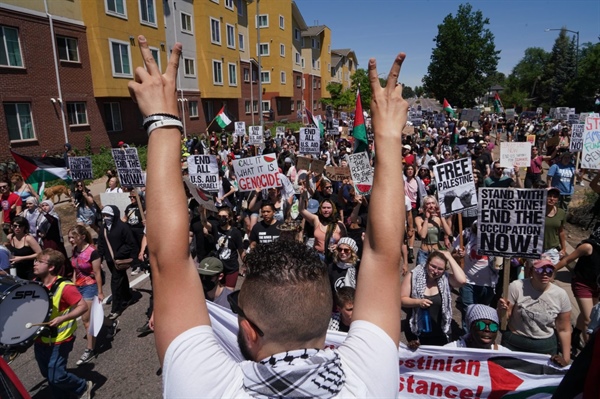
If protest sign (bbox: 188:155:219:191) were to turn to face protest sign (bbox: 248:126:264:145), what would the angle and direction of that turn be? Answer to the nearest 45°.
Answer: approximately 180°

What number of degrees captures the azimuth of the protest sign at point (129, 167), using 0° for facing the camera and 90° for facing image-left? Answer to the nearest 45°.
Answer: approximately 0°

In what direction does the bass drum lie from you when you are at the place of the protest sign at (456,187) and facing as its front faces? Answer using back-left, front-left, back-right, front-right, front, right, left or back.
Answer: front-right

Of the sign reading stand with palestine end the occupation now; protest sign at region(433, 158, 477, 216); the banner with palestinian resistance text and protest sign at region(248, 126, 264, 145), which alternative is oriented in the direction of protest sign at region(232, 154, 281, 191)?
protest sign at region(248, 126, 264, 145)

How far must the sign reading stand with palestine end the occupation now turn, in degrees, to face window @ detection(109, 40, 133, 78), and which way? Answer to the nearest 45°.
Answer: approximately 135° to its right

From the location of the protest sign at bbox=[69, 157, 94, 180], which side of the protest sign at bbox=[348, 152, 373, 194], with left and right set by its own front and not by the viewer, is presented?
right

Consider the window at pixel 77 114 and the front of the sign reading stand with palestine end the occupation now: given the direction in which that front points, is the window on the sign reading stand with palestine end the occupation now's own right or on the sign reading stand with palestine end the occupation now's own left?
on the sign reading stand with palestine end the occupation now's own right

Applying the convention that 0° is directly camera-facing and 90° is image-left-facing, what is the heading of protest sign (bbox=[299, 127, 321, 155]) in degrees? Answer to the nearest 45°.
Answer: approximately 0°

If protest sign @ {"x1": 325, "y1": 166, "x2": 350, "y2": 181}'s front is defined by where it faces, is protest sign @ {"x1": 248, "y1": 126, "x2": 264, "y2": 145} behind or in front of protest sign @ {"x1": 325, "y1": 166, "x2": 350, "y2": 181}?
behind

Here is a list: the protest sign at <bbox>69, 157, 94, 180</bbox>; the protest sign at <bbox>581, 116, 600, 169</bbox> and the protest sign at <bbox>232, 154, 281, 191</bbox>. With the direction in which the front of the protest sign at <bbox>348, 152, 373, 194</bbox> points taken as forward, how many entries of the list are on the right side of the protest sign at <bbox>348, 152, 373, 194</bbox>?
2
